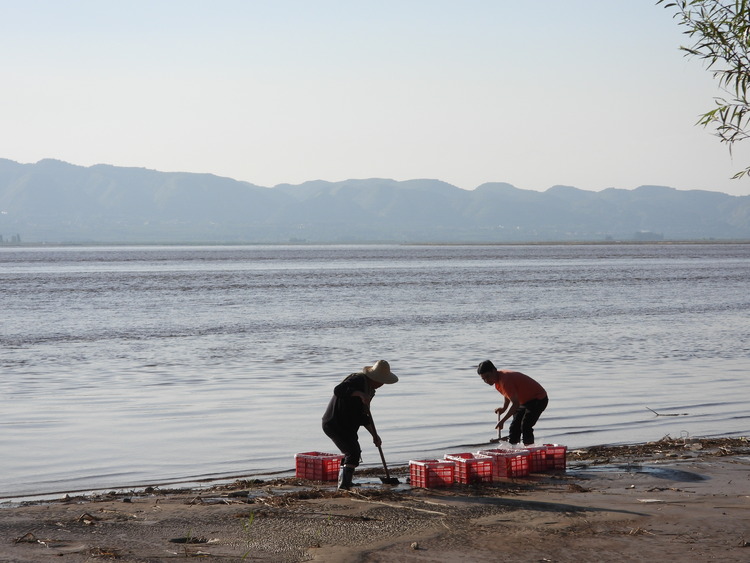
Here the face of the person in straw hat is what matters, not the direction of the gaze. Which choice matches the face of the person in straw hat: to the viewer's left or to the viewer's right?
to the viewer's right

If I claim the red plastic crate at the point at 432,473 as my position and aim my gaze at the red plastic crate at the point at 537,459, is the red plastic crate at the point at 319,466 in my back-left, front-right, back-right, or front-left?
back-left

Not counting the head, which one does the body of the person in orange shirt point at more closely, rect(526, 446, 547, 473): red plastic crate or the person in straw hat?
the person in straw hat

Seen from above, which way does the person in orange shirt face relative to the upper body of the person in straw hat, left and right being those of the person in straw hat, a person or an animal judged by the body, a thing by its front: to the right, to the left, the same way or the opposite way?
the opposite way

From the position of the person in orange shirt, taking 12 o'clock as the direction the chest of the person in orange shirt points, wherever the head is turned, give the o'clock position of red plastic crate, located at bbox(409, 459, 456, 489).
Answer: The red plastic crate is roughly at 10 o'clock from the person in orange shirt.

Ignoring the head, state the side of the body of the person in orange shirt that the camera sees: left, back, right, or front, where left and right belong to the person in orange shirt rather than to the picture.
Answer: left

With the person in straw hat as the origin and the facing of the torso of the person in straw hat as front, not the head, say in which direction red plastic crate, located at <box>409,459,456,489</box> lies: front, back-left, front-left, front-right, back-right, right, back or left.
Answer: front

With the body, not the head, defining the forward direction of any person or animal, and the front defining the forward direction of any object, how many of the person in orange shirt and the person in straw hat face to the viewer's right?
1

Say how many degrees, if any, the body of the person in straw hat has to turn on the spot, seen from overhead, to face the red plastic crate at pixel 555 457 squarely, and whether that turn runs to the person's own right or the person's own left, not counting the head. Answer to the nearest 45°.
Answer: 0° — they already face it

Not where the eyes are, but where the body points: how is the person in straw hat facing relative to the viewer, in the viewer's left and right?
facing to the right of the viewer

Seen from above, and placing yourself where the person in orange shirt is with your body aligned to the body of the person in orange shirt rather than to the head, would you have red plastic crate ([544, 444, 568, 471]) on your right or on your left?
on your left

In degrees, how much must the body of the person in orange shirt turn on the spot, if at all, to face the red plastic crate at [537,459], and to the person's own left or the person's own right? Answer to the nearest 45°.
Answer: approximately 90° to the person's own left
